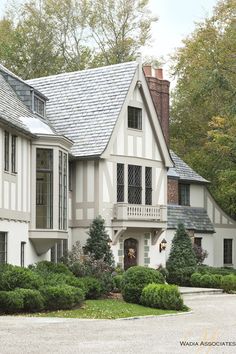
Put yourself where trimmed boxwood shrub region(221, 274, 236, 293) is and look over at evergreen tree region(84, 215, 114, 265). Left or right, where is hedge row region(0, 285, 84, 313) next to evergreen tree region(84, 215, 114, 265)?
left

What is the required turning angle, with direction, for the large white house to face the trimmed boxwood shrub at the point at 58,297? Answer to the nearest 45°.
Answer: approximately 45° to its right

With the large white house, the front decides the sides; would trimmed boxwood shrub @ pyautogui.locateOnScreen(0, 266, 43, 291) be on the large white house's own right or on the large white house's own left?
on the large white house's own right

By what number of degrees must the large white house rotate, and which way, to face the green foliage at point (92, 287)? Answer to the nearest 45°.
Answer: approximately 45° to its right

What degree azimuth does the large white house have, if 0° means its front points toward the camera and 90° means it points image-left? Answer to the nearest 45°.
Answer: approximately 315°

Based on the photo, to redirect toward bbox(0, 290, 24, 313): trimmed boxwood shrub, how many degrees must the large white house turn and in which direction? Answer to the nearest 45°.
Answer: approximately 45° to its right

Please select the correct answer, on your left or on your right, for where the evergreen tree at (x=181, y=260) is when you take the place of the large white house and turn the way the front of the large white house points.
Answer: on your left
